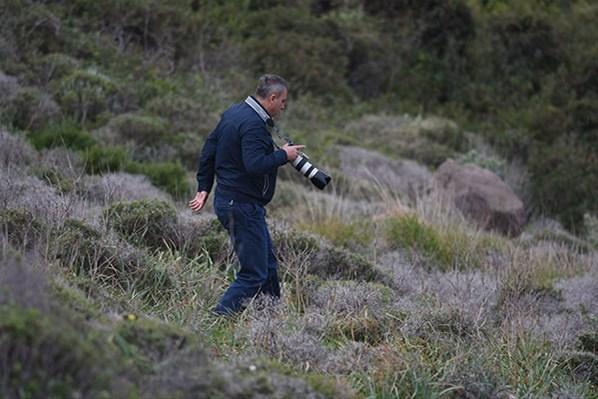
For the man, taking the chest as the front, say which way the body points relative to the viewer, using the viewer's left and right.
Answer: facing away from the viewer and to the right of the viewer

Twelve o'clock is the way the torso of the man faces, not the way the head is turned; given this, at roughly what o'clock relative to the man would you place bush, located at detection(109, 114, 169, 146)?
The bush is roughly at 10 o'clock from the man.

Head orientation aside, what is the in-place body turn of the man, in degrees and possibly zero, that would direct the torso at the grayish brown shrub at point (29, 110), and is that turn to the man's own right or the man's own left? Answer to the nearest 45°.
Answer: approximately 90° to the man's own left

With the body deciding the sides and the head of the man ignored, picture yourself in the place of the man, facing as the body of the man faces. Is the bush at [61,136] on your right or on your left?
on your left

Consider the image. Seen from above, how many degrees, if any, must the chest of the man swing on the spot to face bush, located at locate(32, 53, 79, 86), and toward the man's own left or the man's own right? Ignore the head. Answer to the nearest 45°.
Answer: approximately 45° to the man's own left

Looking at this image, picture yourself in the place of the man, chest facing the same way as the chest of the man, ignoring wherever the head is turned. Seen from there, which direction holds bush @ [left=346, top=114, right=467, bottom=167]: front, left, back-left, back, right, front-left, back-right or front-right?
front-left

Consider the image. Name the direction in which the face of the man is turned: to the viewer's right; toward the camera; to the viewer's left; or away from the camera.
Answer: to the viewer's right

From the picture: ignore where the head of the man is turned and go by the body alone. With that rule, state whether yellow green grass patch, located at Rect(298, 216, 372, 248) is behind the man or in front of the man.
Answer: in front

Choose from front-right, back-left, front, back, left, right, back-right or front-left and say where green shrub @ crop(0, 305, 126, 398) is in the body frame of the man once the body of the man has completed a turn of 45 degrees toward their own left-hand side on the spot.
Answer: back

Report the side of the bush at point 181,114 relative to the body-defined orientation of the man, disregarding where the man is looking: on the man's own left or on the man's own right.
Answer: on the man's own left
